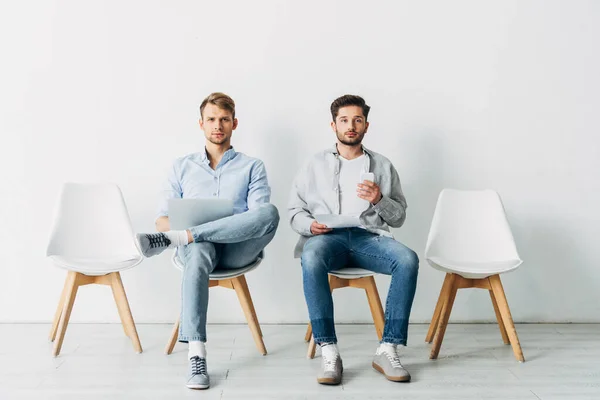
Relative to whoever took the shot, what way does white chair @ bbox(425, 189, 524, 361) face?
facing the viewer

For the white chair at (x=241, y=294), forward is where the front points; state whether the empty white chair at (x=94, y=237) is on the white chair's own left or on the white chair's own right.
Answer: on the white chair's own right

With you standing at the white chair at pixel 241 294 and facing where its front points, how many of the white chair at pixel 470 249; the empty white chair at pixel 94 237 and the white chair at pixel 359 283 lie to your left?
2

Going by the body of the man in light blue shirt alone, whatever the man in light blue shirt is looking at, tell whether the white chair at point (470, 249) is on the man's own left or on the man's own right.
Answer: on the man's own left

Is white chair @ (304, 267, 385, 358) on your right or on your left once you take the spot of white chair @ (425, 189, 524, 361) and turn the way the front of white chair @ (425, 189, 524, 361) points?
on your right

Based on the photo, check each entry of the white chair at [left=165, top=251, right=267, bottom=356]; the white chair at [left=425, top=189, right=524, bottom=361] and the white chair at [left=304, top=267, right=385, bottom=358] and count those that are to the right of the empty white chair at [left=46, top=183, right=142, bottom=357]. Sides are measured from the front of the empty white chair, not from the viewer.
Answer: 0

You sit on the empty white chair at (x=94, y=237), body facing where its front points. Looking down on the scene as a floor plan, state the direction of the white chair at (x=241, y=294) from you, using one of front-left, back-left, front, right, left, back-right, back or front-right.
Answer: front-left

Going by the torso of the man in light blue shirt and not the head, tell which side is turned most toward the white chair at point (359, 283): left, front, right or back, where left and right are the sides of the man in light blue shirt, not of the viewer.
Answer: left

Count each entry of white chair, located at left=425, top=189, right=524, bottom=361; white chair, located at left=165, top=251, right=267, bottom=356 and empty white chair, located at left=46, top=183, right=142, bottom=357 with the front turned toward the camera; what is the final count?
3

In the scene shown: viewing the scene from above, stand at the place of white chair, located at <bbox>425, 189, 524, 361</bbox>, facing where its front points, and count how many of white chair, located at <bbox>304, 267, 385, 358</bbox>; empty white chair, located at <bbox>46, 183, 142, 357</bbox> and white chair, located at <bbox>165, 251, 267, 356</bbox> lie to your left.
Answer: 0

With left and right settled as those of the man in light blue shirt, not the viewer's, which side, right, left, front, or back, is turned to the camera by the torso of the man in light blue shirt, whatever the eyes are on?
front

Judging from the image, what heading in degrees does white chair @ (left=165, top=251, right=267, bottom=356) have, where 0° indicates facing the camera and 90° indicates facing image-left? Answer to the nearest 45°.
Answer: approximately 0°

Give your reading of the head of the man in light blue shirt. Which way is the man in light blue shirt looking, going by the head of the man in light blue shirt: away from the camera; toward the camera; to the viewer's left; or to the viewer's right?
toward the camera

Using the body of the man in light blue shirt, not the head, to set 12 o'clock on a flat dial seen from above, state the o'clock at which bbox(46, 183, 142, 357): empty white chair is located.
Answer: The empty white chair is roughly at 4 o'clock from the man in light blue shirt.
